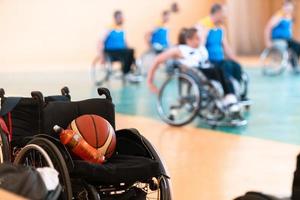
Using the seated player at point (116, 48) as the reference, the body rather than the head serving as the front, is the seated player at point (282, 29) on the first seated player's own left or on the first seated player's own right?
on the first seated player's own left

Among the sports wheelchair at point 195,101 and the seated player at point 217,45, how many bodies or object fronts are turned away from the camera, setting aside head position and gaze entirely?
0

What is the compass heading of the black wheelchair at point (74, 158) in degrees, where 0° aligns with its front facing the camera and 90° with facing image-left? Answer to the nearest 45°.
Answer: approximately 315°

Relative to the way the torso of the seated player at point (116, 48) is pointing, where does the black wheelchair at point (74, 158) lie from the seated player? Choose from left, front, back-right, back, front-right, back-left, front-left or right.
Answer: front-right

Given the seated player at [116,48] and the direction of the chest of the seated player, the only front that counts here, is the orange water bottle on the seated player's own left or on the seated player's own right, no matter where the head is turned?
on the seated player's own right

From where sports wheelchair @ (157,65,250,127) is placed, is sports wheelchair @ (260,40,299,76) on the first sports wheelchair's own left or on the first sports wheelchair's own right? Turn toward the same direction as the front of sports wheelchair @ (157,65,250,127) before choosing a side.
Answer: on the first sports wheelchair's own left

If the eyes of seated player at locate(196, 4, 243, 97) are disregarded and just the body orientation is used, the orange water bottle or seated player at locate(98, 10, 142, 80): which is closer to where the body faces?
the orange water bottle

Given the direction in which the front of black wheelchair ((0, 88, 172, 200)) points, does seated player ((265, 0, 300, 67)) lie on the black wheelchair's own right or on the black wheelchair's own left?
on the black wheelchair's own left
